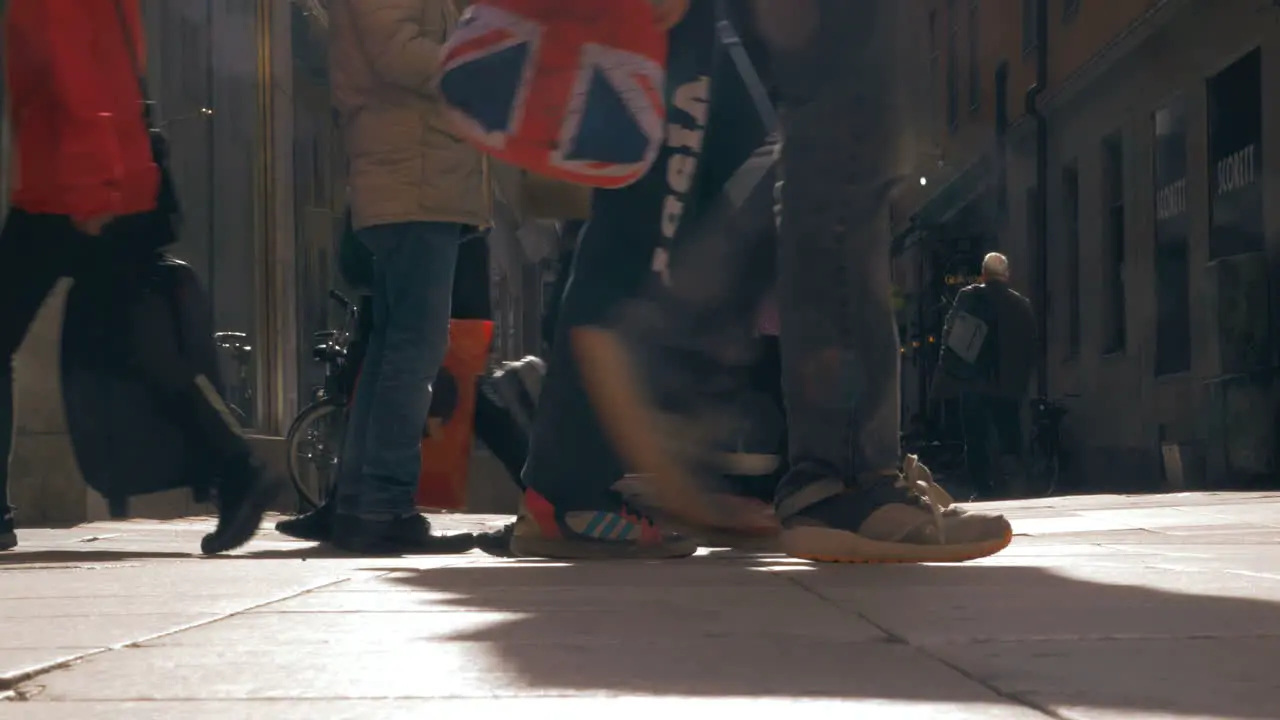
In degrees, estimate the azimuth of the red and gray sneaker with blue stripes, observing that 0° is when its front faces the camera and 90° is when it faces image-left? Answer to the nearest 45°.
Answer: approximately 270°

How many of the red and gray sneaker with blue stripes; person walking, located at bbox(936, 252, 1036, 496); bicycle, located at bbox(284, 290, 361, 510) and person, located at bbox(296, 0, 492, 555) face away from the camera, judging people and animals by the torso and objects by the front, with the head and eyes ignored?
1

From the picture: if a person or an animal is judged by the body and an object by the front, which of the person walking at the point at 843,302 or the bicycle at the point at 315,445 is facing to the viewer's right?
the person walking

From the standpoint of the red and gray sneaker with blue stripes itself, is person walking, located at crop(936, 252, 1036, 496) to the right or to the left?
on its left

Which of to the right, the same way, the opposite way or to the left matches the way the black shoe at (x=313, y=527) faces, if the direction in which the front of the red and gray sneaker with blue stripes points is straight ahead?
the opposite way

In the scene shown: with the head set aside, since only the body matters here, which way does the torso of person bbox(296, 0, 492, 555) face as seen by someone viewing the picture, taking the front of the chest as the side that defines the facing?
to the viewer's right

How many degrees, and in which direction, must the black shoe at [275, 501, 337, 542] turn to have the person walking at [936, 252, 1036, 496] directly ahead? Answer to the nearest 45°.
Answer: approximately 135° to its right

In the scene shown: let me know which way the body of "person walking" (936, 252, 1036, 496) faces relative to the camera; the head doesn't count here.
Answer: away from the camera

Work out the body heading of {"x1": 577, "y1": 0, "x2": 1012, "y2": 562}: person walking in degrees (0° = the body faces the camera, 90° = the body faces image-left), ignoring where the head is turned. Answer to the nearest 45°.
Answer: approximately 270°

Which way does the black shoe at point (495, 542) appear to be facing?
to the viewer's left

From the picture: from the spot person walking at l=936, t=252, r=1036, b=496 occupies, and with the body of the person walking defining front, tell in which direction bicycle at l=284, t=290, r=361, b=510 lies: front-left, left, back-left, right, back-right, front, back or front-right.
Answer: back-left
